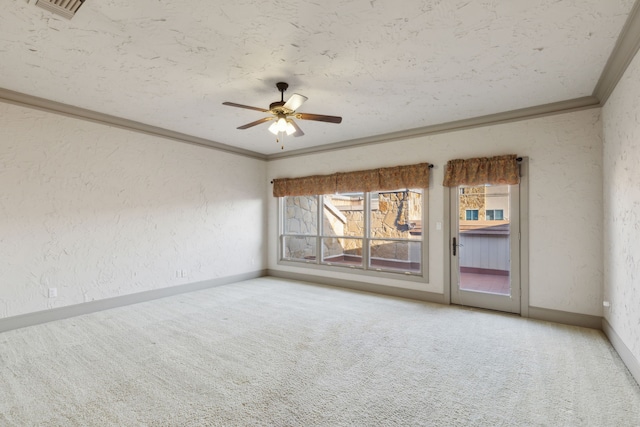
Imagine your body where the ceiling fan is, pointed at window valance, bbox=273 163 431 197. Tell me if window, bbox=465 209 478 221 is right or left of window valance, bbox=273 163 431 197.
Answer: right

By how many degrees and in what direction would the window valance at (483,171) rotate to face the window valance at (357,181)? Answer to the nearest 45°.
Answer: approximately 90° to its right

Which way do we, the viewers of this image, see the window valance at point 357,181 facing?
facing the viewer and to the left of the viewer

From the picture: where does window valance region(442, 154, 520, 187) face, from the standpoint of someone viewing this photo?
facing the viewer

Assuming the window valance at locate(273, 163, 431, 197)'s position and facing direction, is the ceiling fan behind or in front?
in front

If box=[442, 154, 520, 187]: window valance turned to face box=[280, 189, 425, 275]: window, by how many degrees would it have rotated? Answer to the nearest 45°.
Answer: approximately 90° to its right

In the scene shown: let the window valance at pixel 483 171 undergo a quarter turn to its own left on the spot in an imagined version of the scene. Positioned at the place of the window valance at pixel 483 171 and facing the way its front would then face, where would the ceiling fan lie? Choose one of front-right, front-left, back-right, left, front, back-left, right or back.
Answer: back-right

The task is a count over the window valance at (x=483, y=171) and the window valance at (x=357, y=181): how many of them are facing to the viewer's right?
0

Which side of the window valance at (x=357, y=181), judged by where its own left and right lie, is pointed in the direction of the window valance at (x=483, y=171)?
left
